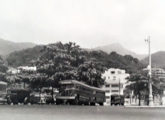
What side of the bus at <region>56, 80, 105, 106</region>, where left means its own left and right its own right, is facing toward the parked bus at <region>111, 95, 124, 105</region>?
back

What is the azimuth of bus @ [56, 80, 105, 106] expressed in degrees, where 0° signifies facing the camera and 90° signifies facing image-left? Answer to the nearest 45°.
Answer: approximately 45°

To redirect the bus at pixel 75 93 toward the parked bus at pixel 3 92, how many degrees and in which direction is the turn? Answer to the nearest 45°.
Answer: approximately 45° to its right

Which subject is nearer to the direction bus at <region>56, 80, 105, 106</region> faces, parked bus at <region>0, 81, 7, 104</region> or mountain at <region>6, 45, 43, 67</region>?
the parked bus

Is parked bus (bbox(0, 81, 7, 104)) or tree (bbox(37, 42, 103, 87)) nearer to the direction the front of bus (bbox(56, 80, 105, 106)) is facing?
the parked bus

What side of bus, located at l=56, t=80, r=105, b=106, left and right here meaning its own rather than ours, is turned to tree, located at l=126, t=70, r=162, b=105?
back
